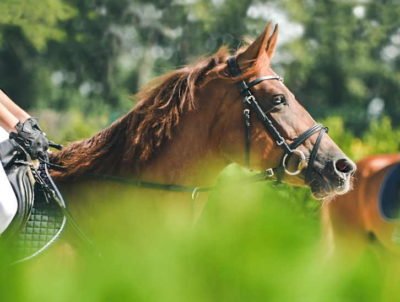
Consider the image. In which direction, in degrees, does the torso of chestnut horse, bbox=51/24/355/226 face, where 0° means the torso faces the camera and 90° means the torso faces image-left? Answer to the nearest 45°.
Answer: approximately 270°

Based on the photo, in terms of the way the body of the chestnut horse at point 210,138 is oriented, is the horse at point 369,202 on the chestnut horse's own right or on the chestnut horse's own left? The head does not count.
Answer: on the chestnut horse's own left
